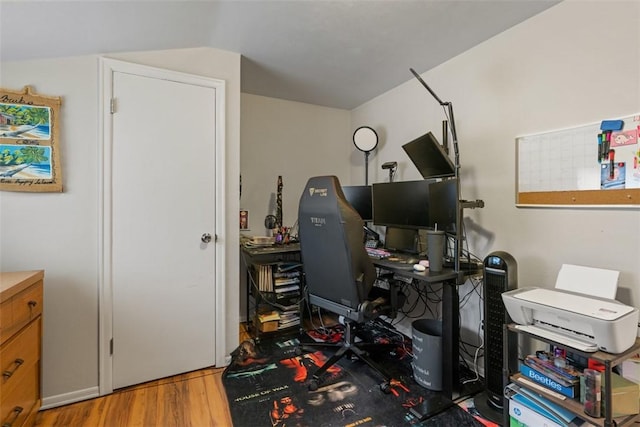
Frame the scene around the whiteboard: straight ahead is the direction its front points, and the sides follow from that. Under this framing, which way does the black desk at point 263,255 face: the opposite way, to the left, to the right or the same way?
to the left

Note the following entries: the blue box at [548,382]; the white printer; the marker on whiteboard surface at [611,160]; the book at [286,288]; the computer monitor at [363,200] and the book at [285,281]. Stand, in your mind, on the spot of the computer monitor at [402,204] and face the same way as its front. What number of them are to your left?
3

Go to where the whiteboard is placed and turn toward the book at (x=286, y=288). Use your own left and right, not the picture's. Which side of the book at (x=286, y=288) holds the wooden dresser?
left

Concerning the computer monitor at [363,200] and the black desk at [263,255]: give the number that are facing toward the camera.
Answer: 2

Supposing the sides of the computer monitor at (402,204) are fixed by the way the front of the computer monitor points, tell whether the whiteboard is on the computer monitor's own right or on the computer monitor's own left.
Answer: on the computer monitor's own left

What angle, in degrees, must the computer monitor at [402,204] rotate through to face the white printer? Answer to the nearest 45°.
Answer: approximately 90° to its left

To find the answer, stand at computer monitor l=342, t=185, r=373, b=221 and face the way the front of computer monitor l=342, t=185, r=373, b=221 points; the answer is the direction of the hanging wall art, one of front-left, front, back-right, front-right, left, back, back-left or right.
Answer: front-right

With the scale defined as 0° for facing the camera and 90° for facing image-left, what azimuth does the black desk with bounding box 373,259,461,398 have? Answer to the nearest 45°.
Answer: approximately 45°

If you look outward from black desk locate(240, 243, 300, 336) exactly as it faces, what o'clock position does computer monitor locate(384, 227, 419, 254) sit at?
The computer monitor is roughly at 10 o'clock from the black desk.
